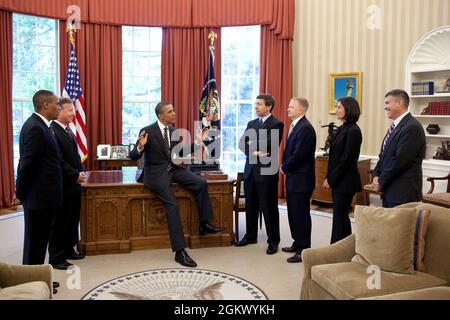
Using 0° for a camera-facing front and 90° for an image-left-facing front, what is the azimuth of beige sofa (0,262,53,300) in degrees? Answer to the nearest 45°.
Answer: approximately 315°

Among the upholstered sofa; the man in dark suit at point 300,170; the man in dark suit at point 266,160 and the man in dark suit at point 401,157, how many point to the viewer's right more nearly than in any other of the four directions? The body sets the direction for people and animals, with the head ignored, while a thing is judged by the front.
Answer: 0

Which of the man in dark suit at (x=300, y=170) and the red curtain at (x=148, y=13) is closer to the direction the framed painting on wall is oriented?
the man in dark suit

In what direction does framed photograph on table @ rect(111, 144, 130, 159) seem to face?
toward the camera

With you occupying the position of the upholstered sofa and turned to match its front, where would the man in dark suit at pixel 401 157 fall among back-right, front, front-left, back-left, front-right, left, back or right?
back-right

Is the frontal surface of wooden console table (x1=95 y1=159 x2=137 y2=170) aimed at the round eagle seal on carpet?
yes

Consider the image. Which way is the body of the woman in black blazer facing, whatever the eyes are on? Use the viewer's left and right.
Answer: facing to the left of the viewer

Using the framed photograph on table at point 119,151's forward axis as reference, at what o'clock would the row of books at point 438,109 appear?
The row of books is roughly at 10 o'clock from the framed photograph on table.

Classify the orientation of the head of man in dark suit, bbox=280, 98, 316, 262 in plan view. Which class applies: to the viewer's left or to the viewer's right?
to the viewer's left

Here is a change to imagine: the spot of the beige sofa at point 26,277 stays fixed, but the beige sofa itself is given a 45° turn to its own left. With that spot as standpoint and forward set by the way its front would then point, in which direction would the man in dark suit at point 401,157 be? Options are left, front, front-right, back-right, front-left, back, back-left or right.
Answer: front

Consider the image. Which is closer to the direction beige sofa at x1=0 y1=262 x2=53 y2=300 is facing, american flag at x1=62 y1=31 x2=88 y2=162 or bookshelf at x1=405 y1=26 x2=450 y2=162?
the bookshelf

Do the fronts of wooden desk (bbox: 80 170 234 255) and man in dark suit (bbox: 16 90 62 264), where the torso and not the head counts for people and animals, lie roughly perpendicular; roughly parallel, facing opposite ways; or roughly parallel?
roughly perpendicular

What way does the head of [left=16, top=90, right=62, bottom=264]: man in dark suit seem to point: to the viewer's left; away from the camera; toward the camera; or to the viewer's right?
to the viewer's right

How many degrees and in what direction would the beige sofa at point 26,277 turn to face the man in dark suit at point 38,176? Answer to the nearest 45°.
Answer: approximately 135° to its left

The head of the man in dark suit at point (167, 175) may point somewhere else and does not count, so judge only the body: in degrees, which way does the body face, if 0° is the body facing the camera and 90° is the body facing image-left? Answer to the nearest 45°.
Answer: approximately 315°

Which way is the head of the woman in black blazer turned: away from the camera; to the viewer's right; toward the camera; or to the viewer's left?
to the viewer's left

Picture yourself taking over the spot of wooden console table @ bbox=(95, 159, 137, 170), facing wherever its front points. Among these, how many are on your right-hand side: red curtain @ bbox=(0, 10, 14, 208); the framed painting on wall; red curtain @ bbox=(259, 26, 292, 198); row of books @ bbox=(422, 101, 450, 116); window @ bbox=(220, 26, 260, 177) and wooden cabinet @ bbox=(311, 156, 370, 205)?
1
